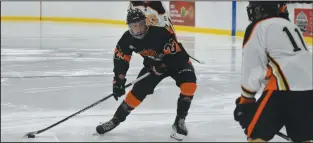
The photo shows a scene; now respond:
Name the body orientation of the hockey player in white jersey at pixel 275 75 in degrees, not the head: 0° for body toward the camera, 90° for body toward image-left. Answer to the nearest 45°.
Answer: approximately 135°

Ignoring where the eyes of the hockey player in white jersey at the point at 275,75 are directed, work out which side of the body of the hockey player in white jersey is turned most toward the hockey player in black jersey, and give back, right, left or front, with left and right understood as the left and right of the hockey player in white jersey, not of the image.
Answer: front

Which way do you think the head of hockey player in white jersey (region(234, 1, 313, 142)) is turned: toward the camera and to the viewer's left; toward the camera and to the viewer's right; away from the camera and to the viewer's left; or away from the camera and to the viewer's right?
away from the camera and to the viewer's left
